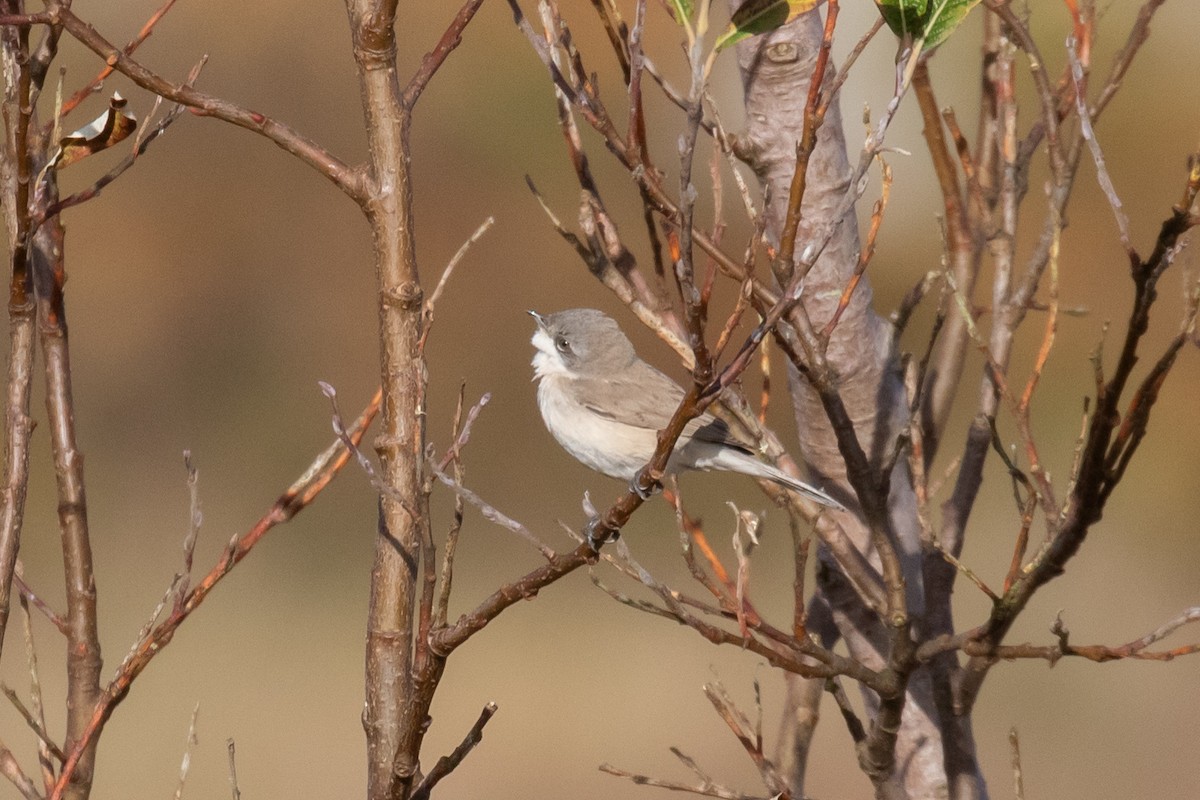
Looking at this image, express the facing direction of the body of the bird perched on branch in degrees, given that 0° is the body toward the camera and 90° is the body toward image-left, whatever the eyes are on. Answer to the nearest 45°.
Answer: approximately 90°
